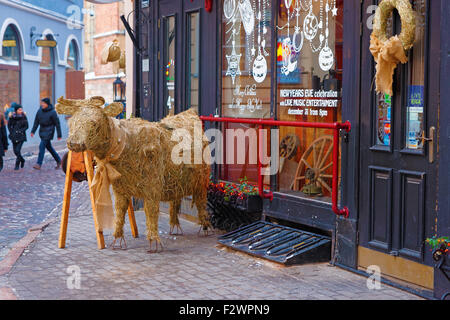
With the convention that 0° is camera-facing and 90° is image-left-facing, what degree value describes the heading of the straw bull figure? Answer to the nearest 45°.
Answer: approximately 45°

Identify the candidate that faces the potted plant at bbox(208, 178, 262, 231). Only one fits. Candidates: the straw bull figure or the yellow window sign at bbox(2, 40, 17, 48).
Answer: the yellow window sign

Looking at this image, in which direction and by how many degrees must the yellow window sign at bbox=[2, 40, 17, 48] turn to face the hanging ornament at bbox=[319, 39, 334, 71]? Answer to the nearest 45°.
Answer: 0° — it already faces it

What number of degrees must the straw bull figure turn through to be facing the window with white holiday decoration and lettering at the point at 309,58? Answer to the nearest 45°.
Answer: approximately 135° to its left

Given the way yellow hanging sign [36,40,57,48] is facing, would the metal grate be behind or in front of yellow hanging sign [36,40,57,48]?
in front

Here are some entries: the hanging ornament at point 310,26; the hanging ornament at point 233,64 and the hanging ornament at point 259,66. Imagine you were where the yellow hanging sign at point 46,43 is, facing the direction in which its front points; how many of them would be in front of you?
3

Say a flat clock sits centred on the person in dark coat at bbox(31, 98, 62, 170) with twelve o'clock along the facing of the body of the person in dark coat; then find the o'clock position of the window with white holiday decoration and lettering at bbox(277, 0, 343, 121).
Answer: The window with white holiday decoration and lettering is roughly at 10 o'clock from the person in dark coat.

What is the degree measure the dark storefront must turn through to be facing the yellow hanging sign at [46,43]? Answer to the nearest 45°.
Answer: approximately 90° to its right

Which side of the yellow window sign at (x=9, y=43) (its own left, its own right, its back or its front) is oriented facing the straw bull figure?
front
